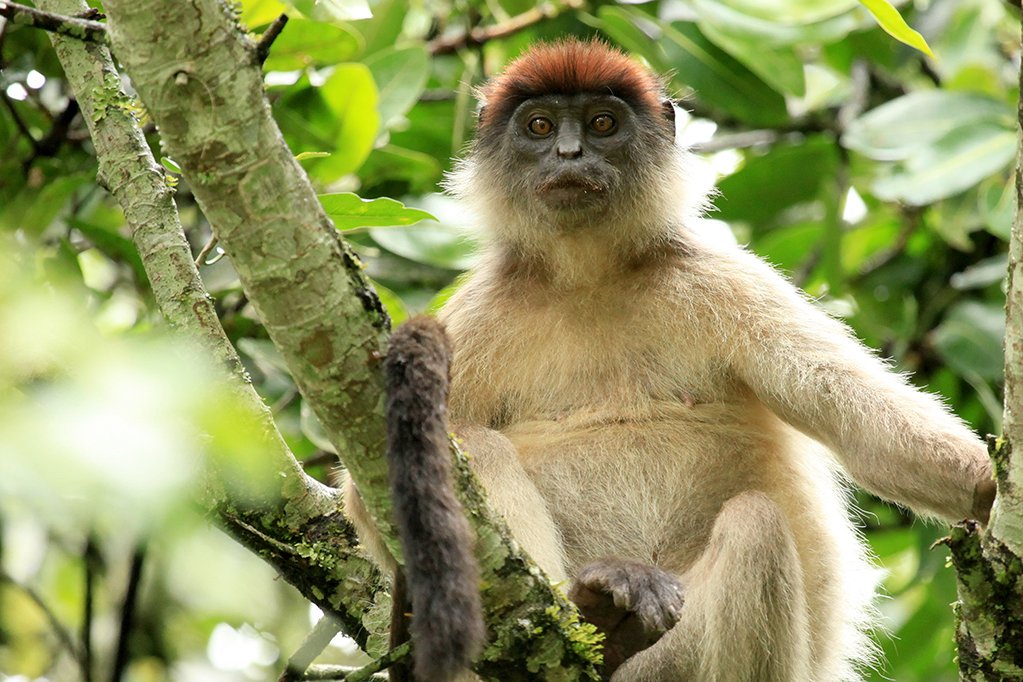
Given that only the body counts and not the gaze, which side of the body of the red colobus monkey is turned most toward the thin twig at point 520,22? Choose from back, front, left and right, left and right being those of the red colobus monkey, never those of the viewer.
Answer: back

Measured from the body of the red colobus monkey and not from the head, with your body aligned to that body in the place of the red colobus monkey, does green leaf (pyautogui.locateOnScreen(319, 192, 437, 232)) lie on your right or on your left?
on your right

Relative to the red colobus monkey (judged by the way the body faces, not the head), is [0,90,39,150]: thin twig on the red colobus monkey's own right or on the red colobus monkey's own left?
on the red colobus monkey's own right

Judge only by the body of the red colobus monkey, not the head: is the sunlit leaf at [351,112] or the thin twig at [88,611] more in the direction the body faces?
the thin twig

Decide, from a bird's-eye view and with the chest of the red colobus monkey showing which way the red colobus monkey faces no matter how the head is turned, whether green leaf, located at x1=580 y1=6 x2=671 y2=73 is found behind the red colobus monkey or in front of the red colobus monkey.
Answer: behind

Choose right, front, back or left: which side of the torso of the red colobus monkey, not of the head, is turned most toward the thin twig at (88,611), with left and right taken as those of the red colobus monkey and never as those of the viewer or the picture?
right

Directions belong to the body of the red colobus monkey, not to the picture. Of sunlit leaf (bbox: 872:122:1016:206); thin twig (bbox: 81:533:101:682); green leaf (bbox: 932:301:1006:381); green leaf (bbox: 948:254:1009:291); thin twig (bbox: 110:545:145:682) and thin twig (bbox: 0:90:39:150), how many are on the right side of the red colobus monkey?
3

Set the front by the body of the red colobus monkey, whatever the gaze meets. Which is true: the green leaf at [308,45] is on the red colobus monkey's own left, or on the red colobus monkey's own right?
on the red colobus monkey's own right

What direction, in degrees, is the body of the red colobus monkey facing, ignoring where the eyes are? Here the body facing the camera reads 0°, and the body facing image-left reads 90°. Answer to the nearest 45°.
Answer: approximately 0°

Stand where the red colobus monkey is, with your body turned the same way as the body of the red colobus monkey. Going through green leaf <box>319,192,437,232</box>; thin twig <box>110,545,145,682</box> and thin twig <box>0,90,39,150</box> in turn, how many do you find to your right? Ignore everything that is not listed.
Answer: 3

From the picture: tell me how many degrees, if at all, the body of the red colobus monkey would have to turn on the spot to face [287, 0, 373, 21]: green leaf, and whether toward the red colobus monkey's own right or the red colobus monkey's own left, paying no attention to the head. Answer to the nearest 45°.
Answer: approximately 135° to the red colobus monkey's own right

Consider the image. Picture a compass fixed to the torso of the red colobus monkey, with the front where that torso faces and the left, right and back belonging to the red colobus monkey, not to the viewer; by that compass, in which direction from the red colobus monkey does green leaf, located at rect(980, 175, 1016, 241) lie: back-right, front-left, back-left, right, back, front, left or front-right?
back-left
